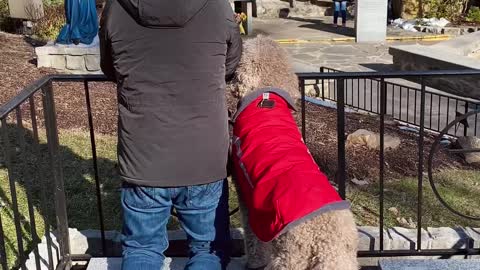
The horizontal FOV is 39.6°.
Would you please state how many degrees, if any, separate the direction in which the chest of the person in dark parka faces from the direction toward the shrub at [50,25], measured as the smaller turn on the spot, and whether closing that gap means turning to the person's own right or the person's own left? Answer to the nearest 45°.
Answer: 0° — they already face it

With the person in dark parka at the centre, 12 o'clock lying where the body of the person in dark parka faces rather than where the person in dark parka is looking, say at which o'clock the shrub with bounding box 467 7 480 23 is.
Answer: The shrub is roughly at 1 o'clock from the person in dark parka.

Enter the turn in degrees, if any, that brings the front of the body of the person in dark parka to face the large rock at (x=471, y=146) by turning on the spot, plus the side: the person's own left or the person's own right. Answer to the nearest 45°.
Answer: approximately 45° to the person's own right

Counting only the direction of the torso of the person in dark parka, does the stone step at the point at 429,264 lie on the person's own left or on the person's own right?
on the person's own right

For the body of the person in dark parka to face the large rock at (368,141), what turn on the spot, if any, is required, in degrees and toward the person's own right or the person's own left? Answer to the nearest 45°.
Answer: approximately 45° to the person's own right

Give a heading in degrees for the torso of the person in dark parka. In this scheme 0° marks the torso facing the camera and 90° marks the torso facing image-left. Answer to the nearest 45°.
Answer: approximately 180°

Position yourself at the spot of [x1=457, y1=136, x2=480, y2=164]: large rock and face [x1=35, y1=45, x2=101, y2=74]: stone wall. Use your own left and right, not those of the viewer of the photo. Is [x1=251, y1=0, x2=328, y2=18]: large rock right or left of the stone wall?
right
